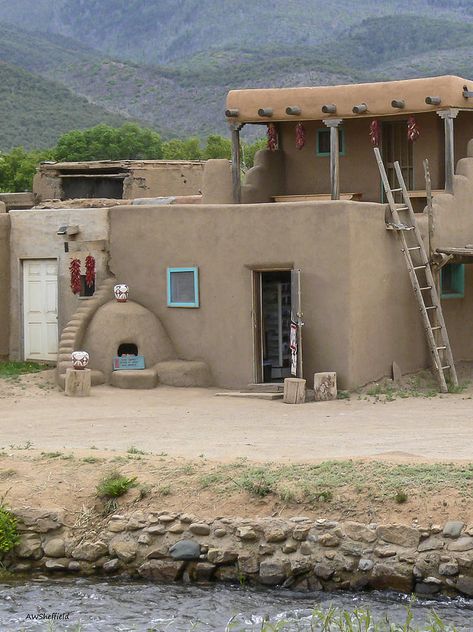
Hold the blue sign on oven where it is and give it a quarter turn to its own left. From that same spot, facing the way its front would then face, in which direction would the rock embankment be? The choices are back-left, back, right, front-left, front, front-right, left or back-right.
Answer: right

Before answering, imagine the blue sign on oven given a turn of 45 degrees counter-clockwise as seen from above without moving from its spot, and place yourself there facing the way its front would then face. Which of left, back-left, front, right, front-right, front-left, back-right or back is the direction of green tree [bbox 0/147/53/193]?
back-left

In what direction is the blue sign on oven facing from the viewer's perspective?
toward the camera

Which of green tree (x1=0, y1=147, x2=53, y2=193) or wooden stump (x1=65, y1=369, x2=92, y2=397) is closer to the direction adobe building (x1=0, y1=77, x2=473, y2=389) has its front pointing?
the wooden stump

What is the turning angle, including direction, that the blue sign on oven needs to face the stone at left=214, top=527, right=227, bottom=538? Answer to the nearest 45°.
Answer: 0° — it already faces it

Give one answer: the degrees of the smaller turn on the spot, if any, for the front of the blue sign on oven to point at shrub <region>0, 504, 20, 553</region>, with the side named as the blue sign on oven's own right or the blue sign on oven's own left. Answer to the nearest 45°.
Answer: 0° — it already faces it

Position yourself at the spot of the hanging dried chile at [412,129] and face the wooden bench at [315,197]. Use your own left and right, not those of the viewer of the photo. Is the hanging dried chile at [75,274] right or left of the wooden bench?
left

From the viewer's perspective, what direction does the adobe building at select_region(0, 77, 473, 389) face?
toward the camera

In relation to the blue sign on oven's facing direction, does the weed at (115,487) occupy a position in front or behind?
in front

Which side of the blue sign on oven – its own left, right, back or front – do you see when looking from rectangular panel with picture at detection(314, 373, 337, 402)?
left
